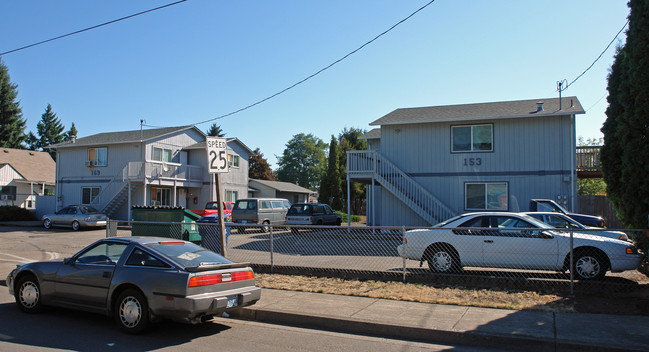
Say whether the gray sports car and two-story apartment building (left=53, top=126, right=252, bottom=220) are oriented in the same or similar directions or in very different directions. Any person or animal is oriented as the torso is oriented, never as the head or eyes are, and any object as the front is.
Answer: very different directions

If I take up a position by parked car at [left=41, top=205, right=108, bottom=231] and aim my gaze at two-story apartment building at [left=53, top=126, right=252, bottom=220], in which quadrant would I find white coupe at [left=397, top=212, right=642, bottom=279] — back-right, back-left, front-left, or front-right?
back-right

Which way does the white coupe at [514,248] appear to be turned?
to the viewer's right

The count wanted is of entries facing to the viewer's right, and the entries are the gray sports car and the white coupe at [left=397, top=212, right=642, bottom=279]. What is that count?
1
